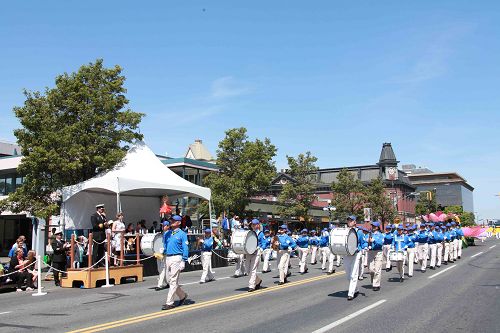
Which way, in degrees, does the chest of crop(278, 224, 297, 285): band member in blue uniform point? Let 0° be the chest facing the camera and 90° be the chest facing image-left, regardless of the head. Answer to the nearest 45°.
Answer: approximately 45°

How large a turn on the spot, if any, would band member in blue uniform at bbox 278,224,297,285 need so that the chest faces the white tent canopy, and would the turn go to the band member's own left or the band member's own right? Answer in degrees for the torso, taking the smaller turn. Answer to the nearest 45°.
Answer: approximately 90° to the band member's own right

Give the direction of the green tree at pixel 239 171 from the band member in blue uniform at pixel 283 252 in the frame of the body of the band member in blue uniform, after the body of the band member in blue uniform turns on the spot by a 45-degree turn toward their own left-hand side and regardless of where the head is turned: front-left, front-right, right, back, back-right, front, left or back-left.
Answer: back

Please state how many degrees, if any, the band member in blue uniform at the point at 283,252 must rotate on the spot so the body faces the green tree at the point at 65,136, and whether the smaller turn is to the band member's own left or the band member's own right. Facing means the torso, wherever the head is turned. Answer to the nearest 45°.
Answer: approximately 90° to the band member's own right

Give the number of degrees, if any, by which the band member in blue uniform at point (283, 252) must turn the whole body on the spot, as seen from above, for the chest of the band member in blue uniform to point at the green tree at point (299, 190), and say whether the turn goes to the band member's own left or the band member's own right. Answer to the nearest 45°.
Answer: approximately 135° to the band member's own right

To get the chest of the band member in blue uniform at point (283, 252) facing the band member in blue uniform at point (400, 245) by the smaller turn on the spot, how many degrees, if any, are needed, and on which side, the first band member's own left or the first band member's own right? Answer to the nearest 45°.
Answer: approximately 135° to the first band member's own left

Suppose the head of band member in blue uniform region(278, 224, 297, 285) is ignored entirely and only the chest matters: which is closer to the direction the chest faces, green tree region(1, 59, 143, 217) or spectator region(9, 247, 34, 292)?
the spectator

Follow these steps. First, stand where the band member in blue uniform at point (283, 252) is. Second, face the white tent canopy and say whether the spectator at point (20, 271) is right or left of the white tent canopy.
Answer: left
